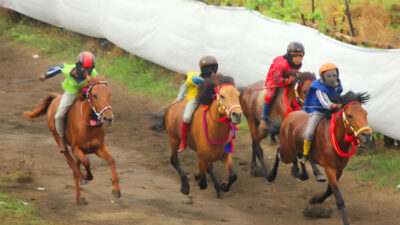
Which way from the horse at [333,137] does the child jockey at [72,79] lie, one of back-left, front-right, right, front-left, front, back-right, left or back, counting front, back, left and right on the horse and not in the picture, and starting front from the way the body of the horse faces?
back-right

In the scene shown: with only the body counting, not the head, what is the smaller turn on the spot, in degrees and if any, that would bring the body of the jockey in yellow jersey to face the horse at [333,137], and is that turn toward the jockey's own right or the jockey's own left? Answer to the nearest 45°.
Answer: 0° — they already face it

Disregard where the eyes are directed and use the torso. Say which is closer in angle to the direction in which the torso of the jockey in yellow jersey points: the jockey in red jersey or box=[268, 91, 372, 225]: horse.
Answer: the horse

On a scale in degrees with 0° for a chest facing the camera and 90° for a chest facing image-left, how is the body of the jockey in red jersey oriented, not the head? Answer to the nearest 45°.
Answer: approximately 315°

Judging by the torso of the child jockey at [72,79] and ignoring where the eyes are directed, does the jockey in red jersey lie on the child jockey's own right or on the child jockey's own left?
on the child jockey's own left

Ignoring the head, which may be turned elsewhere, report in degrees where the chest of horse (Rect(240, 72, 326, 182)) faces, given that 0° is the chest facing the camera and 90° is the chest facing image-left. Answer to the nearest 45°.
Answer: approximately 315°

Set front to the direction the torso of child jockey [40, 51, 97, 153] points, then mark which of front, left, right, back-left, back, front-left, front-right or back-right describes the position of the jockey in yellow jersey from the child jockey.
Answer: front-left
